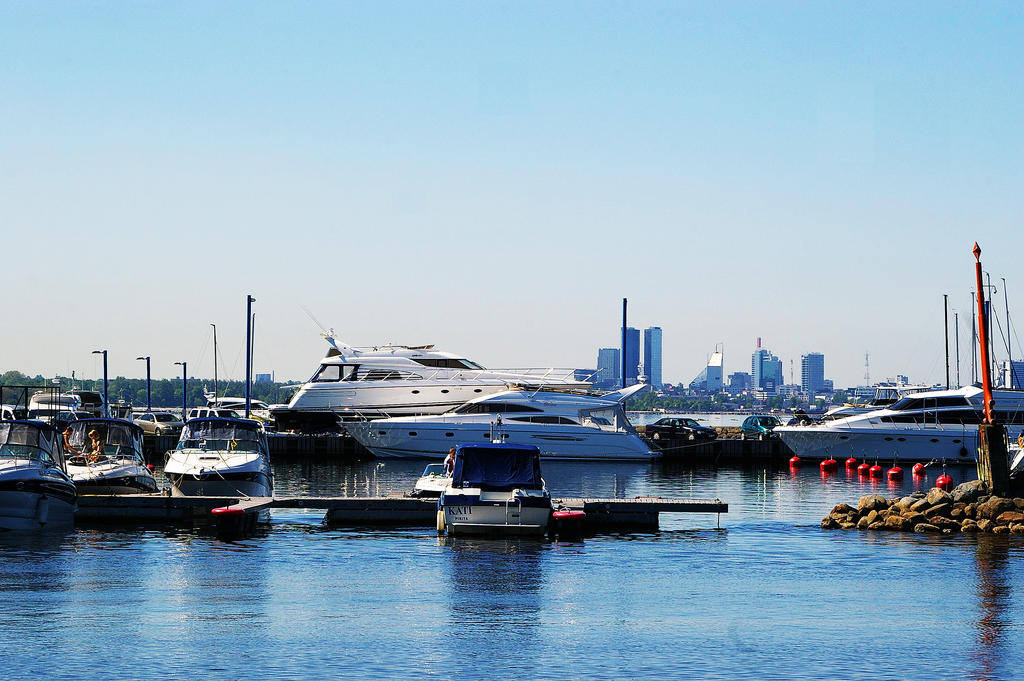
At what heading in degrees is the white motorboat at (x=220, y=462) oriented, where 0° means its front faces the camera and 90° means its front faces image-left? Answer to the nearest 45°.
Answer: approximately 0°

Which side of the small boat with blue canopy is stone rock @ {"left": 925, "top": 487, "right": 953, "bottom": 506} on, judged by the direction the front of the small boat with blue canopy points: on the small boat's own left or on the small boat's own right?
on the small boat's own right

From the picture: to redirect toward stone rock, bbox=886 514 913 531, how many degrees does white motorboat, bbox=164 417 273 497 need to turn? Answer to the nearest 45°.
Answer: approximately 90° to its left

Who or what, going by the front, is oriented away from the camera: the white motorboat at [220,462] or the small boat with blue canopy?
the small boat with blue canopy

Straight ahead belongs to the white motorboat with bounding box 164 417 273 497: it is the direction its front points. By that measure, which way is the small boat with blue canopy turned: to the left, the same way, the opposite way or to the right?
the opposite way

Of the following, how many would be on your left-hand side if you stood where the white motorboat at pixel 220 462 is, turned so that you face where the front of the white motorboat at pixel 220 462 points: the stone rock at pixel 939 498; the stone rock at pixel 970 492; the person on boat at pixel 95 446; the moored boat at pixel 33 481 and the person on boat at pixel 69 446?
2

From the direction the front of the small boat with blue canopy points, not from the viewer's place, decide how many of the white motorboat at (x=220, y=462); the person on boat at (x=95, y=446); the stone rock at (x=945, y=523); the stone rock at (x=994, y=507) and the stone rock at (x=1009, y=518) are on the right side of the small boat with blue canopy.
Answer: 3

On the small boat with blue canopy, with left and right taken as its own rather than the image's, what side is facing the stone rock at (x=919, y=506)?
right

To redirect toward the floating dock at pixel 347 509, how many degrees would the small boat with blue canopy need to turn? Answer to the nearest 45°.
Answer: approximately 45° to its left

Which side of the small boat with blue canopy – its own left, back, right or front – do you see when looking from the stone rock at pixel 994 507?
right

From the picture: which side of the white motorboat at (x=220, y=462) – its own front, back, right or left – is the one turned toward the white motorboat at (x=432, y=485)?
left

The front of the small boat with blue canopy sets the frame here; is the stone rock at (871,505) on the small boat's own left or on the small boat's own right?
on the small boat's own right

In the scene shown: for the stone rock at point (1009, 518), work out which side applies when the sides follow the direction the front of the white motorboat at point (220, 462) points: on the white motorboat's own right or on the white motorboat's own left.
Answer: on the white motorboat's own left

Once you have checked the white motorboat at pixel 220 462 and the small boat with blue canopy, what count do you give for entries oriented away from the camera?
1

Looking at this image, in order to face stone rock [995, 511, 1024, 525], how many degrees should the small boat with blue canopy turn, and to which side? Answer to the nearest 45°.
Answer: approximately 90° to its right

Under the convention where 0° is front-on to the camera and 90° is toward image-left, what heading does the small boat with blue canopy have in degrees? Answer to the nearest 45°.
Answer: approximately 180°
